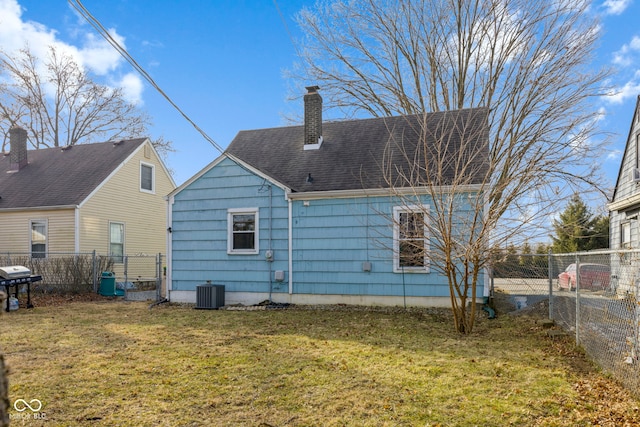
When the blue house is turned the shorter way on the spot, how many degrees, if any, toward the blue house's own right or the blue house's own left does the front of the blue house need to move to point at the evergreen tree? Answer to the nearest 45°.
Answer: approximately 45° to the blue house's own right

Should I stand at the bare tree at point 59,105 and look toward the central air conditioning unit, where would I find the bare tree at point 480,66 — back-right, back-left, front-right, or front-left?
front-left

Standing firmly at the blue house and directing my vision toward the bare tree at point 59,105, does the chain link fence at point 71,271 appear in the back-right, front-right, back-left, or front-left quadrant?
front-left

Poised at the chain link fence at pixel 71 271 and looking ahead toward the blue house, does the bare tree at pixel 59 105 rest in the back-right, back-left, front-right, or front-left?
back-left

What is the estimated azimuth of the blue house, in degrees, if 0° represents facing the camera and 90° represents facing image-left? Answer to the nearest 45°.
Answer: approximately 180°

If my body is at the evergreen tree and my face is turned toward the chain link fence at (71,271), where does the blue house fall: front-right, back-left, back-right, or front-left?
front-left

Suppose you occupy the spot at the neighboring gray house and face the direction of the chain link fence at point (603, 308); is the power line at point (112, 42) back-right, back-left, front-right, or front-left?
front-right

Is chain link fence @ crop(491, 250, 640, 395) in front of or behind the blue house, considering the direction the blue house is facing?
behind
